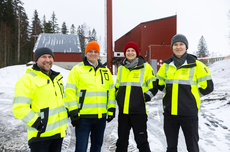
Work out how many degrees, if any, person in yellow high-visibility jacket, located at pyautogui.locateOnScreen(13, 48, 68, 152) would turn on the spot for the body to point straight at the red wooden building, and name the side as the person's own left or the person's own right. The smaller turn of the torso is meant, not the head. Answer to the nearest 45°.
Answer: approximately 90° to the person's own left

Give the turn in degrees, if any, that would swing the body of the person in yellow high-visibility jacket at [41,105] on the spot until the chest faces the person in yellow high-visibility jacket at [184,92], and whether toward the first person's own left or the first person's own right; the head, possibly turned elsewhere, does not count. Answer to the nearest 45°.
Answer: approximately 45° to the first person's own left

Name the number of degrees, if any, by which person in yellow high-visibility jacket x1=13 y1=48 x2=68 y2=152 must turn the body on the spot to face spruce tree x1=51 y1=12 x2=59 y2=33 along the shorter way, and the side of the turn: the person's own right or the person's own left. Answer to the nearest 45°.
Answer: approximately 135° to the person's own left

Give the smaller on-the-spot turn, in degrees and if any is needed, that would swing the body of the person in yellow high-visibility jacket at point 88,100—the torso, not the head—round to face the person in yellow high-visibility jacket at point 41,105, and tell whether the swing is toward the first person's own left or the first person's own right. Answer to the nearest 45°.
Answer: approximately 90° to the first person's own right

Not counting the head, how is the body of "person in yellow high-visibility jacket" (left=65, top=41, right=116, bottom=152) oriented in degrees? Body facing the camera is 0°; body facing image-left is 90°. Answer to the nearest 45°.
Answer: approximately 315°

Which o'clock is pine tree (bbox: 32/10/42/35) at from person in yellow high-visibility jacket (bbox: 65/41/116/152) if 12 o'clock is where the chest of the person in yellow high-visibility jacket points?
The pine tree is roughly at 7 o'clock from the person in yellow high-visibility jacket.

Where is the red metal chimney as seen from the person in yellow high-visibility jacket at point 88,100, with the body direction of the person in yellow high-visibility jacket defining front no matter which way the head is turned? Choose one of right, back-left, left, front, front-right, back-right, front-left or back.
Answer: back-left

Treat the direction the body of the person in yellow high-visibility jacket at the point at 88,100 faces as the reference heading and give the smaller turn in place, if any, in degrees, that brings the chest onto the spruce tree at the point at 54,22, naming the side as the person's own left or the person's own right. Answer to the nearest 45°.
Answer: approximately 135° to the person's own left
